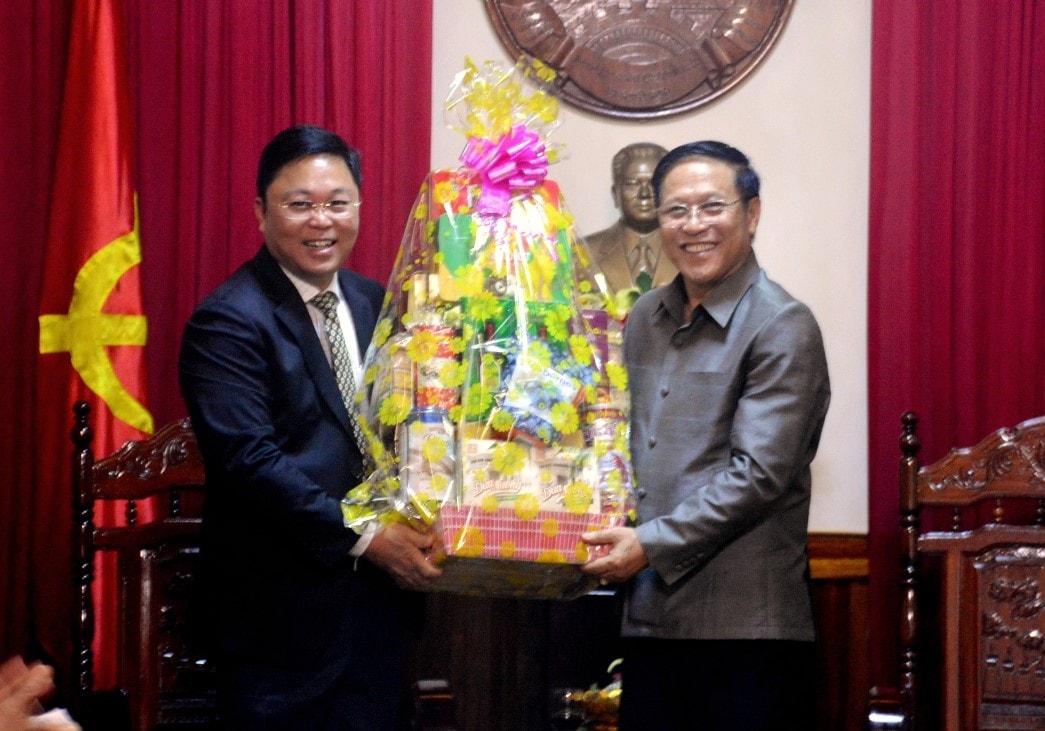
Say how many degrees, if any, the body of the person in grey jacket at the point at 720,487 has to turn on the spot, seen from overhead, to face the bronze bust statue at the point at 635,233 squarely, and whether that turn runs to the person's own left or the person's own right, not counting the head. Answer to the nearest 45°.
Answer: approximately 135° to the person's own right

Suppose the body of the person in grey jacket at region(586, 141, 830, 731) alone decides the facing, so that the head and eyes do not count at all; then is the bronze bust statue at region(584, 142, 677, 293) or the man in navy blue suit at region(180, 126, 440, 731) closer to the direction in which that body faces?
the man in navy blue suit

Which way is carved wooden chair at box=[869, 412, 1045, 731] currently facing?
toward the camera

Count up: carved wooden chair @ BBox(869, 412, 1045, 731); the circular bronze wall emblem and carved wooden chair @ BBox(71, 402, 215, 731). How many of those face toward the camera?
3

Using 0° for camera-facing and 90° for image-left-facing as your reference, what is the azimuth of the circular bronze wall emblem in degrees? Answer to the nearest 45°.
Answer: approximately 0°

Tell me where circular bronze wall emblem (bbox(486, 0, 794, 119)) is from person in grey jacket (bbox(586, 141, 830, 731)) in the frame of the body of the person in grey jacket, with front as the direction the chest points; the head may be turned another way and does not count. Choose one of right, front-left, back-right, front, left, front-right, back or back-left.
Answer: back-right

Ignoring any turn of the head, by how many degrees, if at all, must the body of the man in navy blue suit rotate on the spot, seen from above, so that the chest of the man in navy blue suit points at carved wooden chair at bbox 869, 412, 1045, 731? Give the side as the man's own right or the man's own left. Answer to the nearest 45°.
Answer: approximately 45° to the man's own left

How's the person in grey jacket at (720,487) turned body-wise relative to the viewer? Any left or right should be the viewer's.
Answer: facing the viewer and to the left of the viewer

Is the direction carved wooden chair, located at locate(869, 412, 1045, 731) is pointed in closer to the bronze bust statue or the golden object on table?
the golden object on table

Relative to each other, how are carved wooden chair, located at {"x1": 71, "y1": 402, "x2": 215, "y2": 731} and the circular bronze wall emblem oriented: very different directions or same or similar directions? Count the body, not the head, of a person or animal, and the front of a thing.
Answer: same or similar directions

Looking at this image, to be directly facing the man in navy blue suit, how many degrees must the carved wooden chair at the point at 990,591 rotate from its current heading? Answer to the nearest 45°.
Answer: approximately 45° to its right

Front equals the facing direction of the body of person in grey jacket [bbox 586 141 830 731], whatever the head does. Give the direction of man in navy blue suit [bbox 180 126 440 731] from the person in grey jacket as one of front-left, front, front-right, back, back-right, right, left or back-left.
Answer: front-right

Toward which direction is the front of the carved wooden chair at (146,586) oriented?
toward the camera
